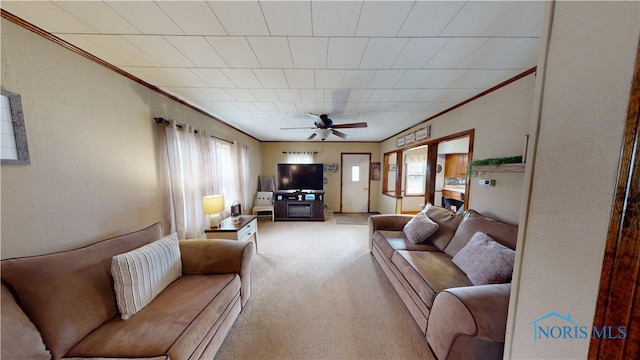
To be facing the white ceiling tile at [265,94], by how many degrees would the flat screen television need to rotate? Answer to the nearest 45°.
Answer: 0° — it already faces it

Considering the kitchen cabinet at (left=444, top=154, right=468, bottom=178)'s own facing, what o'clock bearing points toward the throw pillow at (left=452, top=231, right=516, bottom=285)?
The throw pillow is roughly at 12 o'clock from the kitchen cabinet.

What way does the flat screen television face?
toward the camera

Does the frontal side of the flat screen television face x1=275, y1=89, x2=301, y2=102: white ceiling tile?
yes

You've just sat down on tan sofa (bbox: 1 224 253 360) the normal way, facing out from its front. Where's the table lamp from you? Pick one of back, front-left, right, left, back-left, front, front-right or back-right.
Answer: left

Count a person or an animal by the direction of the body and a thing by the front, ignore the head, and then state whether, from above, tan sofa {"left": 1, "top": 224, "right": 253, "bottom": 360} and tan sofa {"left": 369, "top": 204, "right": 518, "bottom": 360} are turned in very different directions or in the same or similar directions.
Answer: very different directions

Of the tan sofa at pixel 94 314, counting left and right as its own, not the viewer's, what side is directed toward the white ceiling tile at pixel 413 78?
front

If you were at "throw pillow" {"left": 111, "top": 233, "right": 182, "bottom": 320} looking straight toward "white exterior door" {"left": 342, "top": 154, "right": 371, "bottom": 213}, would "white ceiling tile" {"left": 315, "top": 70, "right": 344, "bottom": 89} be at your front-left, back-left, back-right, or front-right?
front-right

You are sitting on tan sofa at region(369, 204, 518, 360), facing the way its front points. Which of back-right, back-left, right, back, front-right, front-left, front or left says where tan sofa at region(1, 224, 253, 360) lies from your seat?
front

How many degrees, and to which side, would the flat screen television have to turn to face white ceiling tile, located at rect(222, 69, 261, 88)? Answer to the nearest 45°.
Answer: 0° — it already faces it

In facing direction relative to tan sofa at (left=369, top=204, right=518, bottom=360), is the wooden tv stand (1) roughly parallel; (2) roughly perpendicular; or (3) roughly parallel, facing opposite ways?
roughly perpendicular

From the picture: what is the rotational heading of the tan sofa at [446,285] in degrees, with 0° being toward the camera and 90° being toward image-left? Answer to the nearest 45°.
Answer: approximately 45°

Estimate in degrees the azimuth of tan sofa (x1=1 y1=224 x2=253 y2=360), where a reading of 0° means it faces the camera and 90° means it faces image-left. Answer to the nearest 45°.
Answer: approximately 315°
